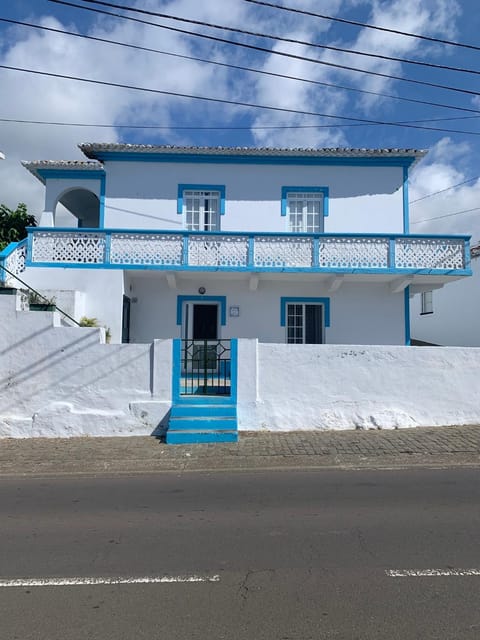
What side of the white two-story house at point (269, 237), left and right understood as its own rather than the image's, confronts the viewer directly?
front

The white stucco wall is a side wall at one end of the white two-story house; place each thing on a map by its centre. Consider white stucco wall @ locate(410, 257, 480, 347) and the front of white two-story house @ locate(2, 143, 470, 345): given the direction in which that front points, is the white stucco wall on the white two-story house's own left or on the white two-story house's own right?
on the white two-story house's own left
